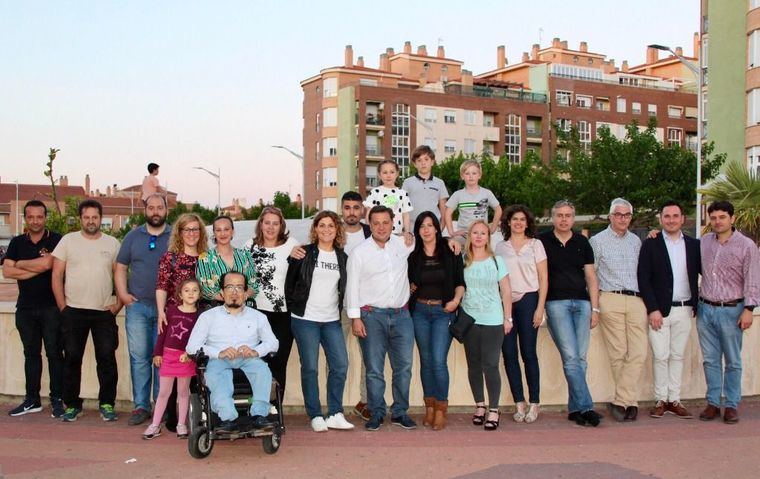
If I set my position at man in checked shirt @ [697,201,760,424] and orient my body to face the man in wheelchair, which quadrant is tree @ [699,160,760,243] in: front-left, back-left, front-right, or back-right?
back-right

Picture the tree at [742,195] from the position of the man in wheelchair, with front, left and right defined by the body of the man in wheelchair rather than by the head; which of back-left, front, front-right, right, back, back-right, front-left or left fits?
back-left

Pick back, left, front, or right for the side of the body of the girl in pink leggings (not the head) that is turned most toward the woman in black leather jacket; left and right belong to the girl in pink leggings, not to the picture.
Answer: left

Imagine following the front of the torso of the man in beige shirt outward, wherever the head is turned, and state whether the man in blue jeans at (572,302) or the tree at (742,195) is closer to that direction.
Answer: the man in blue jeans

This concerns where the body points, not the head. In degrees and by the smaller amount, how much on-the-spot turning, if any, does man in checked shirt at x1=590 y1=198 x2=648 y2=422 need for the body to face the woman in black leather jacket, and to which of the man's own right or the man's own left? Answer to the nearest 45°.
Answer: approximately 45° to the man's own right

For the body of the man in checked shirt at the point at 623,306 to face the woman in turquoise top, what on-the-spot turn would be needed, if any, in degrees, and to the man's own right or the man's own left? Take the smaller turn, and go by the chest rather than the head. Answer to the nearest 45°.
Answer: approximately 45° to the man's own right

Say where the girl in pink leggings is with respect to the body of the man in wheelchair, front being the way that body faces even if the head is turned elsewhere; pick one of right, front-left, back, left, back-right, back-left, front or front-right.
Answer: back-right

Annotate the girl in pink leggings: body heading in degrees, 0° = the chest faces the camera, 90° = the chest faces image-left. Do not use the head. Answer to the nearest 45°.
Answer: approximately 0°
